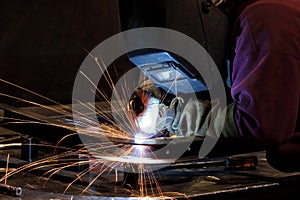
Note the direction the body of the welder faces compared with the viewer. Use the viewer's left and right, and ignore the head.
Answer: facing to the left of the viewer

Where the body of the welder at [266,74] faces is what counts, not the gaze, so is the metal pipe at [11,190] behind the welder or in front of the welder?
in front
